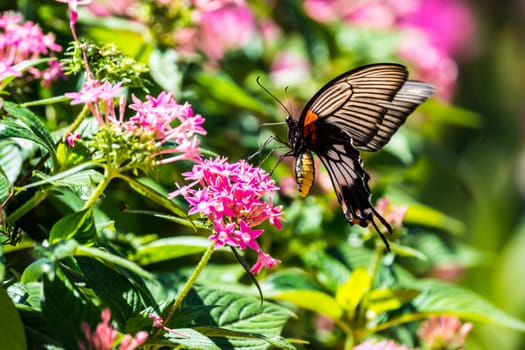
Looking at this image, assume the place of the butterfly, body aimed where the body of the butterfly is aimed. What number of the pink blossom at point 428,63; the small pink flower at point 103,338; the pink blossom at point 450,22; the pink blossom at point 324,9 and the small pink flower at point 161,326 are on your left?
2

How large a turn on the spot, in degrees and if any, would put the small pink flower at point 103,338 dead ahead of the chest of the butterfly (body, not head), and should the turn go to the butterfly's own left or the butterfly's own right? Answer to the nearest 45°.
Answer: approximately 90° to the butterfly's own left

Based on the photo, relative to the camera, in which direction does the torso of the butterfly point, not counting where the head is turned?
to the viewer's left

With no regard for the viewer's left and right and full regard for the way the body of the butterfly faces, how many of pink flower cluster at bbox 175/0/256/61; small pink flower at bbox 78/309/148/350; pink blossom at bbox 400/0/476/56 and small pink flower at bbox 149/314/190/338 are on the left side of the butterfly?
2

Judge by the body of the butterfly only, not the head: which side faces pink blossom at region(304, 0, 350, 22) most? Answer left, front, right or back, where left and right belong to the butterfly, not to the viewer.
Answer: right

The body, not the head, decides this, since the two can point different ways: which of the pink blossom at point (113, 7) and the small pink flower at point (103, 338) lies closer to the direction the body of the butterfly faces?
the pink blossom

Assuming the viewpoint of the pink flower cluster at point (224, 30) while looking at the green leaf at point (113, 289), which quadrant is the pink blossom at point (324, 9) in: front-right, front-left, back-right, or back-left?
back-left
